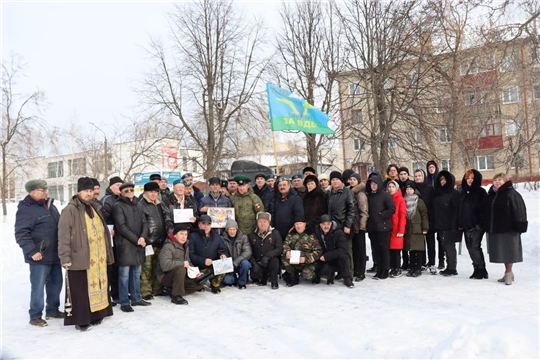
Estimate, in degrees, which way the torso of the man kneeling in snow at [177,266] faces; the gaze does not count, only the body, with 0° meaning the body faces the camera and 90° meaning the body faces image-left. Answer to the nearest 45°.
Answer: approximately 315°

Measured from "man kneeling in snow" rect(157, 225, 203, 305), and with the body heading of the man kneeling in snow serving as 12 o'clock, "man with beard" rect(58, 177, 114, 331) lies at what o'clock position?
The man with beard is roughly at 3 o'clock from the man kneeling in snow.

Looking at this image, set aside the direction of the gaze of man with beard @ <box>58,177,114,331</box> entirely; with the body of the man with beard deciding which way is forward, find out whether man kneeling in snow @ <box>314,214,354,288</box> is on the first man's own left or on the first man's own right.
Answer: on the first man's own left

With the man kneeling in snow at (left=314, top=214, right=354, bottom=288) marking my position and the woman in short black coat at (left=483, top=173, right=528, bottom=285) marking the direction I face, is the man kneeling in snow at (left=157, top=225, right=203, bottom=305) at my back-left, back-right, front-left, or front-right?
back-right

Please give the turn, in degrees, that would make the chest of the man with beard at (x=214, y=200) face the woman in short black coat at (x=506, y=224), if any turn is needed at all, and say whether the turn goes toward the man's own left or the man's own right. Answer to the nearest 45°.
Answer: approximately 90° to the man's own left

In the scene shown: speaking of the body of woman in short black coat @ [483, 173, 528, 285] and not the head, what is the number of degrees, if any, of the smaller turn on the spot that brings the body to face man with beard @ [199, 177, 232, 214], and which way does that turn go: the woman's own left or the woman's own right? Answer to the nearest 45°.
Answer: approximately 45° to the woman's own right
